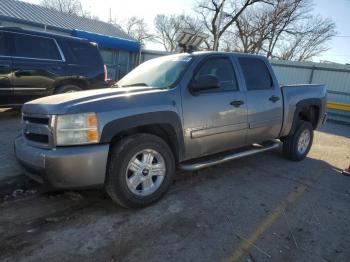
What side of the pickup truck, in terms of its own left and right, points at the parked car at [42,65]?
right

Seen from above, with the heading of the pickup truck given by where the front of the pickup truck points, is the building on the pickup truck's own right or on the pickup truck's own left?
on the pickup truck's own right

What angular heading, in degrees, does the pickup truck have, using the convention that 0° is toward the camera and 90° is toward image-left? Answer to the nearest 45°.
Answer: approximately 45°
